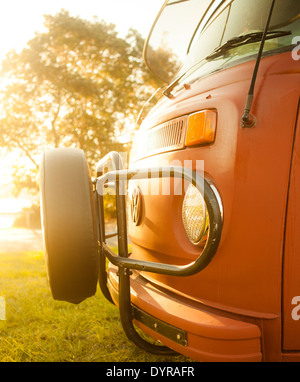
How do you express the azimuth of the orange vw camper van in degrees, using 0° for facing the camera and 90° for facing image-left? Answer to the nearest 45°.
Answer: approximately 45°

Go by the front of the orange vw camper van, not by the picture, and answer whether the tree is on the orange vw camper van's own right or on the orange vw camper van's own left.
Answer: on the orange vw camper van's own right
